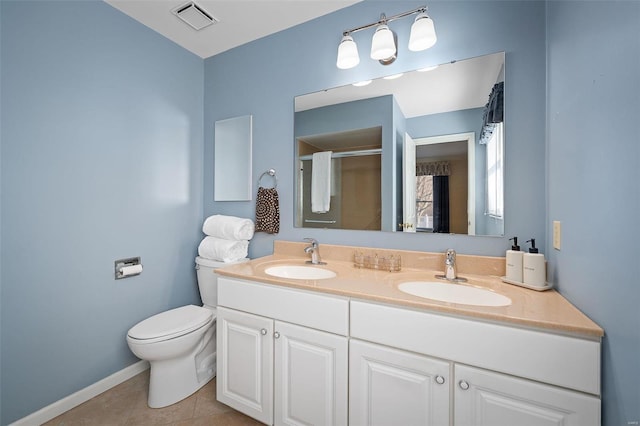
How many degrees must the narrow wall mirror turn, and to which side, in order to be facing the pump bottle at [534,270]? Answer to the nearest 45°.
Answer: approximately 90° to its left

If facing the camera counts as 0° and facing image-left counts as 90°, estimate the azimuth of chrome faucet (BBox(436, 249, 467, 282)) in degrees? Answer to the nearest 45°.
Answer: approximately 0°

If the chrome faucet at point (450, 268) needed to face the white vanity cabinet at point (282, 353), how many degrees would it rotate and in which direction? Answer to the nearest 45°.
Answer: approximately 45° to its right

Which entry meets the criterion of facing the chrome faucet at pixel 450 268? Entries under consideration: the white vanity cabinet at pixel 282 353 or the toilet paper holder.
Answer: the toilet paper holder

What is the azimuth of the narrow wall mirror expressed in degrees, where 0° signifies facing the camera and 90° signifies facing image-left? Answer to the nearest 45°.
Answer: approximately 45°

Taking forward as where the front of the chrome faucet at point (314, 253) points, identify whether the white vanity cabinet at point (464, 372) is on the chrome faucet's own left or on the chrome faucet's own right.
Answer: on the chrome faucet's own left

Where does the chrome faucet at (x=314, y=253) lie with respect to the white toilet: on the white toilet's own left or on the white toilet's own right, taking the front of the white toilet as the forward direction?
on the white toilet's own left

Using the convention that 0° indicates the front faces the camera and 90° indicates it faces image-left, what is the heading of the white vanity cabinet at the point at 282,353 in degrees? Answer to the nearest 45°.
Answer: approximately 45°

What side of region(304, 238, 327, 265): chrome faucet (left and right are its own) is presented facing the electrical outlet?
left
